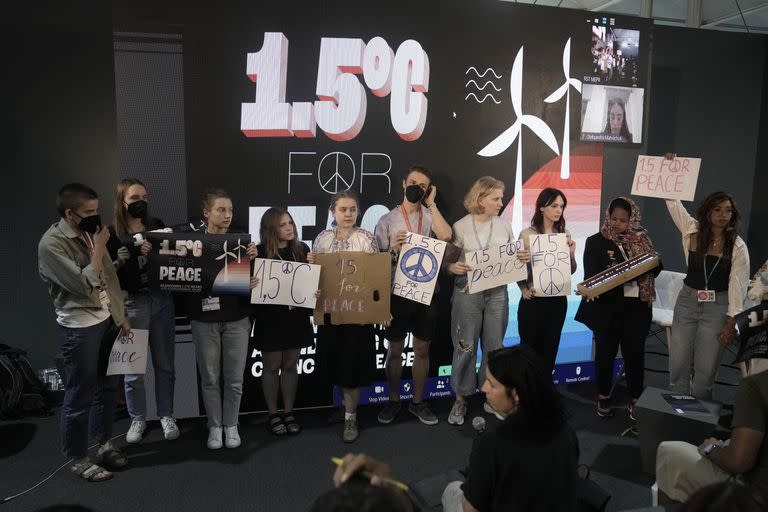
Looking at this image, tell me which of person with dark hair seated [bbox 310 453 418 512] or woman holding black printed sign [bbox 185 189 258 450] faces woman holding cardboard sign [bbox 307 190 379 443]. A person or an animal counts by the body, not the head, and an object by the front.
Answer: the person with dark hair seated

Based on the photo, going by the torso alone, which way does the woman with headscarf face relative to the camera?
toward the camera

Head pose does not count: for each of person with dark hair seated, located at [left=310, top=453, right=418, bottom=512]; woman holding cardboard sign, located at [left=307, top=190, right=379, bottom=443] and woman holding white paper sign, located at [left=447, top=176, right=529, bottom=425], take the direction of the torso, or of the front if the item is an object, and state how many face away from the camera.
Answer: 1

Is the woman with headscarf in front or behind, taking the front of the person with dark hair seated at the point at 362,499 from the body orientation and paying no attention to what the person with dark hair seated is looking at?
in front

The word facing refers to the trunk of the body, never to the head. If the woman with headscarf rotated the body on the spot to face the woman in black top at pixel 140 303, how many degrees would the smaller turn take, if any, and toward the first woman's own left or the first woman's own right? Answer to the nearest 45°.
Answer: approximately 45° to the first woman's own right

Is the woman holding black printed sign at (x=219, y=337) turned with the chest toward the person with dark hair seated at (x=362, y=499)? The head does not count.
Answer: yes

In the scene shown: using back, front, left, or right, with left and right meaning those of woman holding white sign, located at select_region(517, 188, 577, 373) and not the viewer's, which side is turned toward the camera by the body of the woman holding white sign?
front

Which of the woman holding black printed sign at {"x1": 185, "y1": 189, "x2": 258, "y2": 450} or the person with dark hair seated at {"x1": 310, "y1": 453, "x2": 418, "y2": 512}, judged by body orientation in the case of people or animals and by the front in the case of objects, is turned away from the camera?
the person with dark hair seated

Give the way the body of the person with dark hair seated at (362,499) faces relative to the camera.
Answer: away from the camera

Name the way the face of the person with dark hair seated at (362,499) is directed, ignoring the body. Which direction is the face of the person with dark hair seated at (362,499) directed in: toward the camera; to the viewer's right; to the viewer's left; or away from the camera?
away from the camera

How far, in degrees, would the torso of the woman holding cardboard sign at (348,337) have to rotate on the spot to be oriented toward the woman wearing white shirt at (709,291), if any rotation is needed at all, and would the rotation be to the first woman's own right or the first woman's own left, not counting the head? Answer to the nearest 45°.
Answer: approximately 90° to the first woman's own left

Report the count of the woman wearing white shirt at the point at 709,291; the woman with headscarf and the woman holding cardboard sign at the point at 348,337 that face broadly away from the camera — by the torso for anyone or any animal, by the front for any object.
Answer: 0

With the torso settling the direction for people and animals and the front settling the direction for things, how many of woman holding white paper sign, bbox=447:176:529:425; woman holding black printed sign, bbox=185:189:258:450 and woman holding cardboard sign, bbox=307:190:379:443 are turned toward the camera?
3

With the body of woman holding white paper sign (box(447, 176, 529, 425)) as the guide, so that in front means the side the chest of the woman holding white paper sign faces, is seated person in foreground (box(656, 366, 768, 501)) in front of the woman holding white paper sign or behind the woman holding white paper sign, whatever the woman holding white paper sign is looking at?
in front

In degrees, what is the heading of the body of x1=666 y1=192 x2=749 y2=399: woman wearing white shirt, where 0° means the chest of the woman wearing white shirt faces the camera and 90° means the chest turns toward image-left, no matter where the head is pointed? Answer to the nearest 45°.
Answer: approximately 0°

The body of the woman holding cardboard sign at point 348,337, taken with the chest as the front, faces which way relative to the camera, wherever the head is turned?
toward the camera

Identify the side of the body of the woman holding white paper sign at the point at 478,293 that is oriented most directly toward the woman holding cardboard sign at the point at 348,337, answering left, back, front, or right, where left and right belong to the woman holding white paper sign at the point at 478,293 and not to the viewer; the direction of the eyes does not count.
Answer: right

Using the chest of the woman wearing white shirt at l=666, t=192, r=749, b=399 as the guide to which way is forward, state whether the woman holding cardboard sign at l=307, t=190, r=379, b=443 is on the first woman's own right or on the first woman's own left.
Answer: on the first woman's own right

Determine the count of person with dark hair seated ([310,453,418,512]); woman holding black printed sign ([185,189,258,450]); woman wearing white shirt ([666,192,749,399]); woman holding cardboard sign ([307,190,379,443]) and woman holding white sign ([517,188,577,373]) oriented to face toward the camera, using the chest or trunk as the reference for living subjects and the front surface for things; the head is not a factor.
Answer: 4
